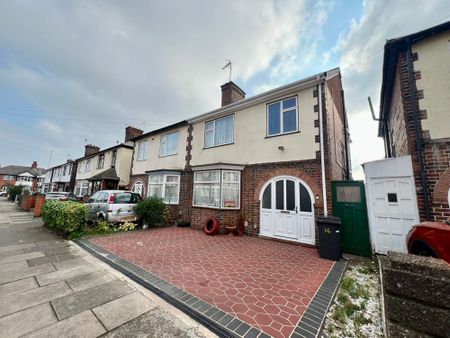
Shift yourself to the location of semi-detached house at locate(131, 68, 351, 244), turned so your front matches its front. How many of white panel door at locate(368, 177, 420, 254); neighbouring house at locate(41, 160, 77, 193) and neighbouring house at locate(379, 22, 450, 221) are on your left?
2

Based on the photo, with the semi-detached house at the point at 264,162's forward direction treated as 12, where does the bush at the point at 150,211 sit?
The bush is roughly at 2 o'clock from the semi-detached house.

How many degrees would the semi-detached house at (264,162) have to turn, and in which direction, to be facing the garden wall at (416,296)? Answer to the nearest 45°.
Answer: approximately 45° to its left

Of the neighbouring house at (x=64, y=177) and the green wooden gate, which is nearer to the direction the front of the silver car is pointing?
the neighbouring house

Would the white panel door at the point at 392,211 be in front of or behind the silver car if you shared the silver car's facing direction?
behind

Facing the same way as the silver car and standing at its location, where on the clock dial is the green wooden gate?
The green wooden gate is roughly at 6 o'clock from the silver car.

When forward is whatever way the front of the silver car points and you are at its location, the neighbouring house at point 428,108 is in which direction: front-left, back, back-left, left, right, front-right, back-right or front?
back

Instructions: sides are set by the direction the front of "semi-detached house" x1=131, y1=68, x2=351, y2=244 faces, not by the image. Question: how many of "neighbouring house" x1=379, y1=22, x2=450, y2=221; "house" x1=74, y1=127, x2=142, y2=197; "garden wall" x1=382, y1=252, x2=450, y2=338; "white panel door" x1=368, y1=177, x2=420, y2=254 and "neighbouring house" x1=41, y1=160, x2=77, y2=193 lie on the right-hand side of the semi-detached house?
2

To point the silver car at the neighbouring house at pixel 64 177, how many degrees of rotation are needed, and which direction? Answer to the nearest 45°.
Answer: approximately 45° to its right

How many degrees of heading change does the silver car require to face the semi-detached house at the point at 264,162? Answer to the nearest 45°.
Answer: approximately 180°

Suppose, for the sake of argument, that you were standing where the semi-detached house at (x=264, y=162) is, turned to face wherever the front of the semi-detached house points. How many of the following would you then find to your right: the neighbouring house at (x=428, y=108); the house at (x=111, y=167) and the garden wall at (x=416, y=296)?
1

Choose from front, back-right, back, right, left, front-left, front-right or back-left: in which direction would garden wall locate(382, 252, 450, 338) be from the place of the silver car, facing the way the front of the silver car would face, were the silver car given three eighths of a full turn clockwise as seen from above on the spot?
right

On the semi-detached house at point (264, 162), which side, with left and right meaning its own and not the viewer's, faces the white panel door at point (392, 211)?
left

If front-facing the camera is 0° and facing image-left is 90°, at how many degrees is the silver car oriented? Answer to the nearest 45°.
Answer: approximately 135°
